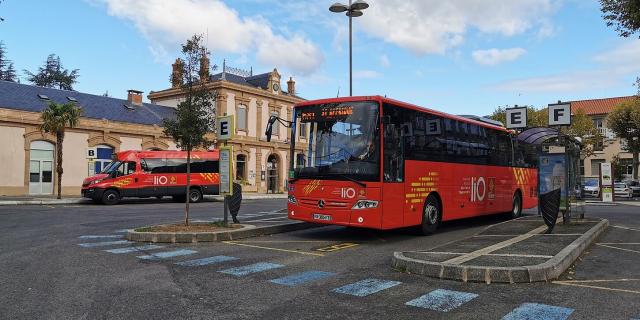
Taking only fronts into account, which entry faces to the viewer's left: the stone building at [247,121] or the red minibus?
the red minibus

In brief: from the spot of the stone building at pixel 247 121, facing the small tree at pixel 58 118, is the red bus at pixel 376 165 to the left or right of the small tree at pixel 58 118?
left

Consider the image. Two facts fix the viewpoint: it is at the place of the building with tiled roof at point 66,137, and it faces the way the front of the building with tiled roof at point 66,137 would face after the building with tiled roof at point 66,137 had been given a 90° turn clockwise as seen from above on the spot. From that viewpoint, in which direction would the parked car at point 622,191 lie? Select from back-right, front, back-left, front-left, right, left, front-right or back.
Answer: back-left

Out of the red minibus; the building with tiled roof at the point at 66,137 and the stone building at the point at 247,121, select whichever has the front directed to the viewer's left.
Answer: the red minibus

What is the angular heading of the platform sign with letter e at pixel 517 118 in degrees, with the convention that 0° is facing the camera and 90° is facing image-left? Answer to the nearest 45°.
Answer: approximately 0°

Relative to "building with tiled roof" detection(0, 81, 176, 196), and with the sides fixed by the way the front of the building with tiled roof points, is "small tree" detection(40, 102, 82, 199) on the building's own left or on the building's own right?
on the building's own right

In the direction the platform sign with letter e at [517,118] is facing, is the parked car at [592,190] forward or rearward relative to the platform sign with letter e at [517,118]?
rearward

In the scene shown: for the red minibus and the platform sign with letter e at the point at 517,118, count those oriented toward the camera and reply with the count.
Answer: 1

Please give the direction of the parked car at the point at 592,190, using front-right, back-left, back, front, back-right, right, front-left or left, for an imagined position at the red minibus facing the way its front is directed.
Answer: back

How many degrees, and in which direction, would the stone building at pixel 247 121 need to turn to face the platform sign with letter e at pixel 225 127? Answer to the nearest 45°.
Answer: approximately 45° to its right

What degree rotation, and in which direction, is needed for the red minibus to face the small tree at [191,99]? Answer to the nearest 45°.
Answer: approximately 90° to its left

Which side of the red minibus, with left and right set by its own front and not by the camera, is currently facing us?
left

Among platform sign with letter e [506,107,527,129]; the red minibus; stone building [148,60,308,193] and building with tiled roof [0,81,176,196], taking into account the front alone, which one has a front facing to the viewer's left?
the red minibus
